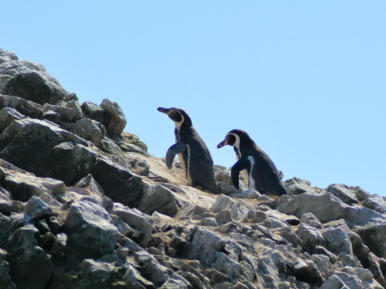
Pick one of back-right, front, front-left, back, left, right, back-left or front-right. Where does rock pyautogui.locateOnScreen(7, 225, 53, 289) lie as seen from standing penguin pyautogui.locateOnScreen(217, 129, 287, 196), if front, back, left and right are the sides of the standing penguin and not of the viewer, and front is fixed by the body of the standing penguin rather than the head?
left

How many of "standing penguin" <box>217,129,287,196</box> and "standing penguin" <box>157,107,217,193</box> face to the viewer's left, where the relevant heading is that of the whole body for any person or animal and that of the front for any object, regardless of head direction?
2

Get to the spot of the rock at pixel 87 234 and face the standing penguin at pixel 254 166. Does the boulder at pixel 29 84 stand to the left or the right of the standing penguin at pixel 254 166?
left

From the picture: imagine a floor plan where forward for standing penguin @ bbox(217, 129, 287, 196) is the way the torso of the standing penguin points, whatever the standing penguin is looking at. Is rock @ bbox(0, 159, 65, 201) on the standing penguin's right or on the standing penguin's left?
on the standing penguin's left

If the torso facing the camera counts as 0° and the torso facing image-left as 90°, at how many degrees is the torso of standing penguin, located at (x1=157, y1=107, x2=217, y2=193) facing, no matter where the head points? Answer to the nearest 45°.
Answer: approximately 90°

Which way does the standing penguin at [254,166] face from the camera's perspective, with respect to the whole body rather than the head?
to the viewer's left

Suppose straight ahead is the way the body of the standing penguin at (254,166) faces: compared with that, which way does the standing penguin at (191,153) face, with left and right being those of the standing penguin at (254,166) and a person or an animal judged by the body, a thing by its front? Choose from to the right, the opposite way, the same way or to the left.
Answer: the same way

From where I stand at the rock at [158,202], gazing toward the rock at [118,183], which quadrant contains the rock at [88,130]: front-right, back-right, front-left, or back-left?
front-right

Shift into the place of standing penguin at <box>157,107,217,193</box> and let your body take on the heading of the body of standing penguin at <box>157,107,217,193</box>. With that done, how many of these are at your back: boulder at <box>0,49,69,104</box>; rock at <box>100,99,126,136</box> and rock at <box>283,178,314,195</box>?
1
